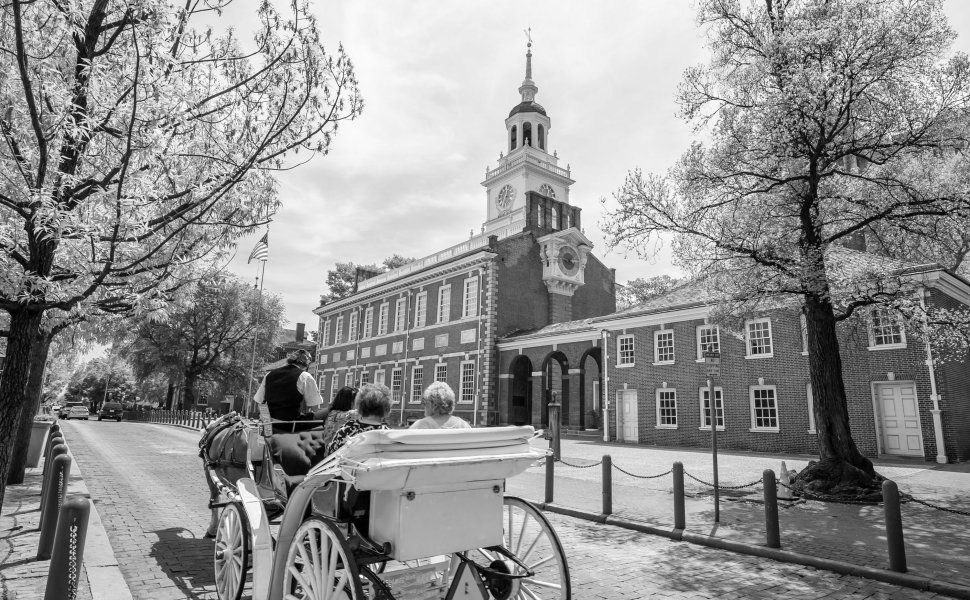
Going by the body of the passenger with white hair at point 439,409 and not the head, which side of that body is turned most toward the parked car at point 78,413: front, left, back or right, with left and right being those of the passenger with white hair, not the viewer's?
front

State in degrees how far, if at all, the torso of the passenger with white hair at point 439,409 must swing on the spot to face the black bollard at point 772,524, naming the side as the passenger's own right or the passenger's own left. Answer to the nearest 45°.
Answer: approximately 90° to the passenger's own right

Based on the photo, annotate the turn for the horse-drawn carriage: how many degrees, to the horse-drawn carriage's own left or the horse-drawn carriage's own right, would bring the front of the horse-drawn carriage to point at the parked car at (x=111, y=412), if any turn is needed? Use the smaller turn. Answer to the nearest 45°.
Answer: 0° — it already faces it

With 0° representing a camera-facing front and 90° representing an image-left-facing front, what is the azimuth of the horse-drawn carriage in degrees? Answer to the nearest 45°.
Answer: approximately 135°

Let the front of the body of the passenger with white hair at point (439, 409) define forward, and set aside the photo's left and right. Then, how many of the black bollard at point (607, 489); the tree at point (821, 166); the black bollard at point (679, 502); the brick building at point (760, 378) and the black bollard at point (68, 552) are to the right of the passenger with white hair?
4

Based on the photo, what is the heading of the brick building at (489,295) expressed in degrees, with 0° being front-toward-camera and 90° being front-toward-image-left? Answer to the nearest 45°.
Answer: approximately 45°

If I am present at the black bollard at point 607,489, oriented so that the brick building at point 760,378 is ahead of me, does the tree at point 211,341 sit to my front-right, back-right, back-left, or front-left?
front-left

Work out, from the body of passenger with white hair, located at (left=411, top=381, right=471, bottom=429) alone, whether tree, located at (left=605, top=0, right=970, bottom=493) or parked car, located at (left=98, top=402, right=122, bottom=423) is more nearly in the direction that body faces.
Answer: the parked car

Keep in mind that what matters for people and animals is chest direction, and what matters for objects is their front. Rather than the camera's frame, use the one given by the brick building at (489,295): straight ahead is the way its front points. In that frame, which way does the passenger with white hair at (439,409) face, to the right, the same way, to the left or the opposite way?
to the right

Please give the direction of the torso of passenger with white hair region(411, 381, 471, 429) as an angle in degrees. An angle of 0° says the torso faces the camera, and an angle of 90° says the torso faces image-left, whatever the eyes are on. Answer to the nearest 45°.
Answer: approximately 135°

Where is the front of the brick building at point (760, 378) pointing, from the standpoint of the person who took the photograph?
facing the viewer and to the left of the viewer

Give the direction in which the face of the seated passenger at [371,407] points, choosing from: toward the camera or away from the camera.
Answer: away from the camera

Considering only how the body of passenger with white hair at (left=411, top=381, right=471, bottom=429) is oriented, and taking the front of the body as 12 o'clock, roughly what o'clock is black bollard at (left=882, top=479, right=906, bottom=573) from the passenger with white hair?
The black bollard is roughly at 4 o'clock from the passenger with white hair.
